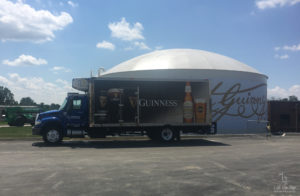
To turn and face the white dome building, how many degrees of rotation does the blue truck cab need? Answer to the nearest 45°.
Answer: approximately 135° to its right

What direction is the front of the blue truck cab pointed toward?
to the viewer's left

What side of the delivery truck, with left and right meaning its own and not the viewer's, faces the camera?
left

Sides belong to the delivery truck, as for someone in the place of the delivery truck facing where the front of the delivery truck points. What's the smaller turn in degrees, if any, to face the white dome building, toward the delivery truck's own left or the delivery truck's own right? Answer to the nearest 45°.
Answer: approximately 135° to the delivery truck's own right
